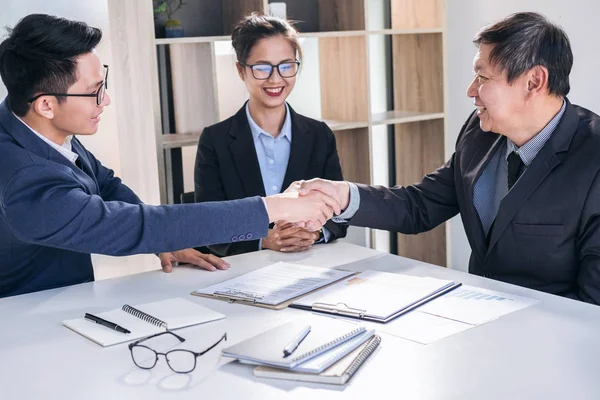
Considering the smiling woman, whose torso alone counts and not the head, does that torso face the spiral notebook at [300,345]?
yes

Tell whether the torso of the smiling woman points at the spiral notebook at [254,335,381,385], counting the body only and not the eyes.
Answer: yes

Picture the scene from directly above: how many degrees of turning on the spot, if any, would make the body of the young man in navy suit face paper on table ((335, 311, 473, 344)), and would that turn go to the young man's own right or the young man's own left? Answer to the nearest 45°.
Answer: approximately 45° to the young man's own right

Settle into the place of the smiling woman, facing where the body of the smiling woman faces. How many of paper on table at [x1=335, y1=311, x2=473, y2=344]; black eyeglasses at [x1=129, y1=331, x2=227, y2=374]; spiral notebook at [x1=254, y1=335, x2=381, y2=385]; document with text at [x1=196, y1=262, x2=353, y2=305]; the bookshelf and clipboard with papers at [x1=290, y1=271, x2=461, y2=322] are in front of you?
5

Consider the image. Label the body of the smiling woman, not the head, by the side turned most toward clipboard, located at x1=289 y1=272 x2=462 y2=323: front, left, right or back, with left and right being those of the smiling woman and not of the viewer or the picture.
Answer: front

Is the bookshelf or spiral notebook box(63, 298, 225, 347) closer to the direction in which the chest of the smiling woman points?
the spiral notebook

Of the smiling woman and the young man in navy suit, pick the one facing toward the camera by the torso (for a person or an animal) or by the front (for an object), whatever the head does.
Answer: the smiling woman

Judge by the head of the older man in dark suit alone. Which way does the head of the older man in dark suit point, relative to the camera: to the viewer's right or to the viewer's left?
to the viewer's left

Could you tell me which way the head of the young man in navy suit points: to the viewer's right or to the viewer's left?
to the viewer's right

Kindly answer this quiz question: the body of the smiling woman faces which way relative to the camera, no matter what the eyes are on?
toward the camera

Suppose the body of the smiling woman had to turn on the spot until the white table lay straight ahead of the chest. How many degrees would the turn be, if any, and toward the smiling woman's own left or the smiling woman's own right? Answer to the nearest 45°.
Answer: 0° — they already face it

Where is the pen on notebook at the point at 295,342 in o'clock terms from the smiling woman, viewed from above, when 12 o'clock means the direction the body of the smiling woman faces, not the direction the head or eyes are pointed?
The pen on notebook is roughly at 12 o'clock from the smiling woman.

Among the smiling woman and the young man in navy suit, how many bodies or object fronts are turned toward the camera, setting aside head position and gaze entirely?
1

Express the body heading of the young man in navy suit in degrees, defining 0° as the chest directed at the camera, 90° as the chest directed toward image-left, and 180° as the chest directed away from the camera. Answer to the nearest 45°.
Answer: approximately 270°
